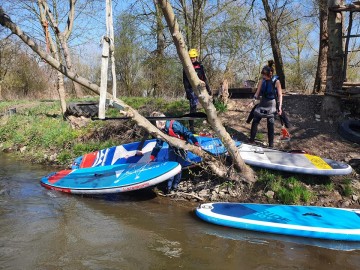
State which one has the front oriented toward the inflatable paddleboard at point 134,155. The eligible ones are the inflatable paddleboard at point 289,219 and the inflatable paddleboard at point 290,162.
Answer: the inflatable paddleboard at point 290,162

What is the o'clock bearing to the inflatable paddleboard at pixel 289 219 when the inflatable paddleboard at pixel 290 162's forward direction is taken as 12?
the inflatable paddleboard at pixel 289 219 is roughly at 9 o'clock from the inflatable paddleboard at pixel 290 162.

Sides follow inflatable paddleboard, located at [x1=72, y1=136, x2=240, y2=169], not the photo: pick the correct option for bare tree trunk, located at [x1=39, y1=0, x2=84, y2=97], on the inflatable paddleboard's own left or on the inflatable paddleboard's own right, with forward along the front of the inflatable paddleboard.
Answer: on the inflatable paddleboard's own right

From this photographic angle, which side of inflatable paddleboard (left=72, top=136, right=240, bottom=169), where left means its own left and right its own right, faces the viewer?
left

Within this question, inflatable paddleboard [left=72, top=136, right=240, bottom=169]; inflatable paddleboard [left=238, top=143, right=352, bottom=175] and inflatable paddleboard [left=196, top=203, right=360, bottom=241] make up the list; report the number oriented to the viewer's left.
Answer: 2

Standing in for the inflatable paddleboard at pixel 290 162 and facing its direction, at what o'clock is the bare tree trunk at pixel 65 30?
The bare tree trunk is roughly at 1 o'clock from the inflatable paddleboard.

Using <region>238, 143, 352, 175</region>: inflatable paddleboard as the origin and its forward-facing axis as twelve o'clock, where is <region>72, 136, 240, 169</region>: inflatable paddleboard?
<region>72, 136, 240, 169</region>: inflatable paddleboard is roughly at 12 o'clock from <region>238, 143, 352, 175</region>: inflatable paddleboard.
